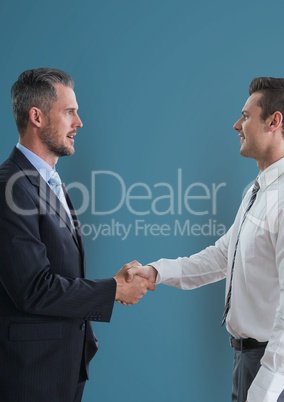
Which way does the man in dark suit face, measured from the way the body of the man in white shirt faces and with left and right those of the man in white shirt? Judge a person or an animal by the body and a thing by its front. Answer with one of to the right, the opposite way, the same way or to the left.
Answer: the opposite way

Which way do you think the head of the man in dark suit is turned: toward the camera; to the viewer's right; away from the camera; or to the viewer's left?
to the viewer's right

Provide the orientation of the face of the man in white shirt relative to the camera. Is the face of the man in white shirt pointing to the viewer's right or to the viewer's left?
to the viewer's left

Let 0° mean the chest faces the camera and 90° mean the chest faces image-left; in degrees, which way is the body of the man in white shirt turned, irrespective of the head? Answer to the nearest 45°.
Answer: approximately 90°

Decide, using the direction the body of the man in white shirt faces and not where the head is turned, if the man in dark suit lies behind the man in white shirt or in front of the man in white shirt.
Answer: in front

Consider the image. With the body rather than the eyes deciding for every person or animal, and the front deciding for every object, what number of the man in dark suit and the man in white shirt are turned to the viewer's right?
1

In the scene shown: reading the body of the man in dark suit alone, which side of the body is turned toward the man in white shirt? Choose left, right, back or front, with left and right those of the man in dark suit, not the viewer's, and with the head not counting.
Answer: front

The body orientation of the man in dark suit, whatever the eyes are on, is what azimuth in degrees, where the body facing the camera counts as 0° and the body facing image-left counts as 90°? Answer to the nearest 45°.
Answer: approximately 270°
